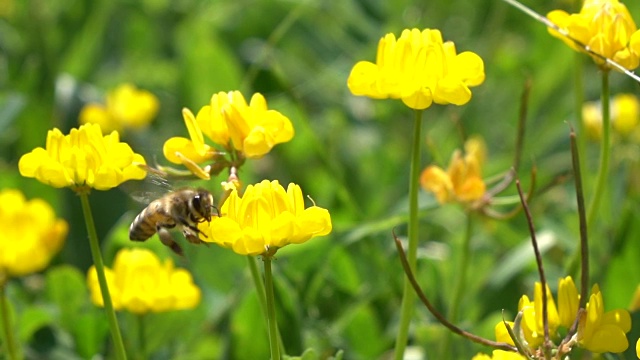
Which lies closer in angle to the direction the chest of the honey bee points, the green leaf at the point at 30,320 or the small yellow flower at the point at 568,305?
the small yellow flower

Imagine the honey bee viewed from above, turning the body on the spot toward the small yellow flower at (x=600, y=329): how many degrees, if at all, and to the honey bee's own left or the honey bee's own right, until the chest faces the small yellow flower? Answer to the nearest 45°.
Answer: approximately 45° to the honey bee's own right

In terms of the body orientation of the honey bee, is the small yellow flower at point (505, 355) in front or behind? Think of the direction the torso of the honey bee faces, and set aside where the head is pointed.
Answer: in front

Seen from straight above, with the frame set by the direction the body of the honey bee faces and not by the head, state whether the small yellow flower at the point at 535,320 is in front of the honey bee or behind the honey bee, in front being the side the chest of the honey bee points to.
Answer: in front

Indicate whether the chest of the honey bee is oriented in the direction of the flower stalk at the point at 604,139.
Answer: yes

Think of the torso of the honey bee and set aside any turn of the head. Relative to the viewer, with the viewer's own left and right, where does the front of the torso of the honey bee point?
facing to the right of the viewer

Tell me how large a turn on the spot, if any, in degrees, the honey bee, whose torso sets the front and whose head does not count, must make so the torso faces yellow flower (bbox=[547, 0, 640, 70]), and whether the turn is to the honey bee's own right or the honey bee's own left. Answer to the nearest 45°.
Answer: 0° — it already faces it

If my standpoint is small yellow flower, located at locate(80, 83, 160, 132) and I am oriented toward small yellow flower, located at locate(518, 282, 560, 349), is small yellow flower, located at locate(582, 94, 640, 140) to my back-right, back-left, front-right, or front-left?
front-left
